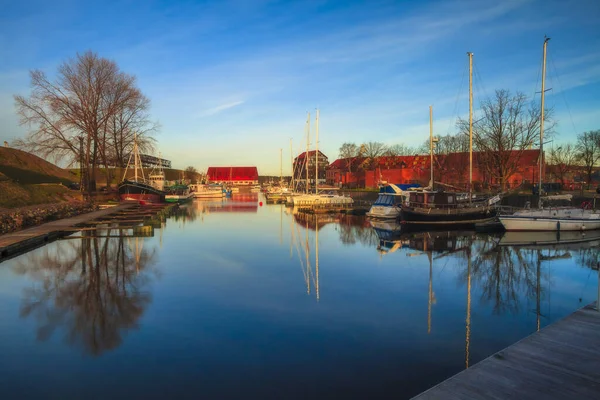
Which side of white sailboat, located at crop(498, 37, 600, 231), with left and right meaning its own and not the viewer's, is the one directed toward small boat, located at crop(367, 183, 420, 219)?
front

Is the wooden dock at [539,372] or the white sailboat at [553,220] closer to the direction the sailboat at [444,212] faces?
the white sailboat

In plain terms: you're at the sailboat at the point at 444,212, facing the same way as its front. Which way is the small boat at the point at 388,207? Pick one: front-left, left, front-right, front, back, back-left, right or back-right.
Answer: back-left

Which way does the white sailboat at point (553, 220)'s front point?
to the viewer's left

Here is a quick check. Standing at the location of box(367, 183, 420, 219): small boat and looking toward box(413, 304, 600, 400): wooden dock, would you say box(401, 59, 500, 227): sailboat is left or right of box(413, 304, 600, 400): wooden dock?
left

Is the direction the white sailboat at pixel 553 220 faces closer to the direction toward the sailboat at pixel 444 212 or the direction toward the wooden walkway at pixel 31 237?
the sailboat

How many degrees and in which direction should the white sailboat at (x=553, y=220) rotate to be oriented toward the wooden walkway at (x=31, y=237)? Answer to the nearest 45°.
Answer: approximately 45° to its left

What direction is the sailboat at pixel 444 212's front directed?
to the viewer's right

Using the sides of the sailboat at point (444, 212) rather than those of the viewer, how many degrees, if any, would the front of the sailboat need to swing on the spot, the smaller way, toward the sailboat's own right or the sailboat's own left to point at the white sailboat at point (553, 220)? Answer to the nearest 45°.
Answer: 0° — it already faces it

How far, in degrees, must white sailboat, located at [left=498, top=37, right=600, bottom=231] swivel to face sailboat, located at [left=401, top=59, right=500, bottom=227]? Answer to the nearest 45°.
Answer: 0° — it already faces it

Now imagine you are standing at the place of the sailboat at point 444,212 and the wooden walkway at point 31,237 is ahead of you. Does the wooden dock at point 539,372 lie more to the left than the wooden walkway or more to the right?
left
